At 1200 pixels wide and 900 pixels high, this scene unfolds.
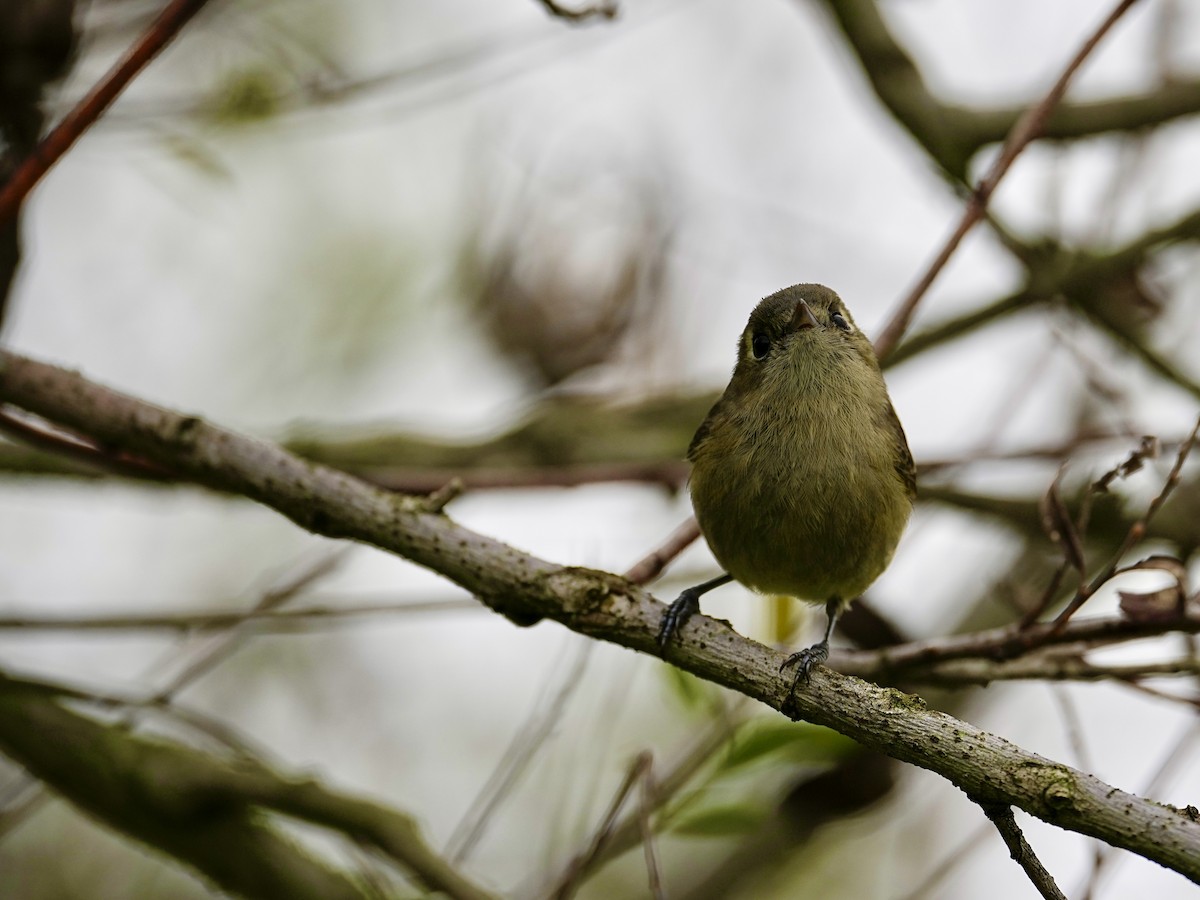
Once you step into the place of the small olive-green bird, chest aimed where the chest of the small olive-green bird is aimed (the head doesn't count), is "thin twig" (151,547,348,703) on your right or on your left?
on your right

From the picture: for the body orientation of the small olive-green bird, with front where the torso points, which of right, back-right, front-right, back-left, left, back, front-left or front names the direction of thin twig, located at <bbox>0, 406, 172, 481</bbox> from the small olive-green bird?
right

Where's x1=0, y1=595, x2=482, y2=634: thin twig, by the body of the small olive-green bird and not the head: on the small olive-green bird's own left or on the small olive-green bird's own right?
on the small olive-green bird's own right

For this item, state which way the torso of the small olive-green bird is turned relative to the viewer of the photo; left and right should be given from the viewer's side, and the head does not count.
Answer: facing the viewer

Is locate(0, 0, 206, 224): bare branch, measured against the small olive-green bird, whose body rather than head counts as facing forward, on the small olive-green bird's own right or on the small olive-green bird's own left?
on the small olive-green bird's own right
